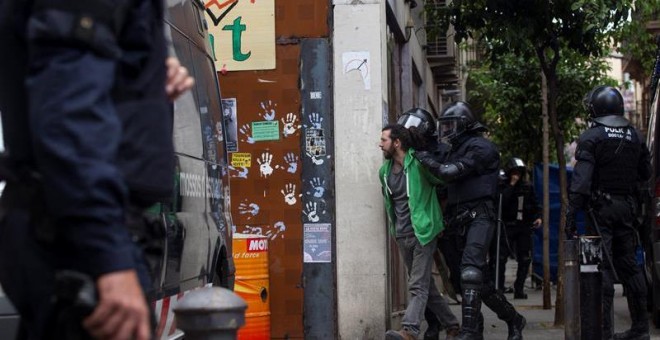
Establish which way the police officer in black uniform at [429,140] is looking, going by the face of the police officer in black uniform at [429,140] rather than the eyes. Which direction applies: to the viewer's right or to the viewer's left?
to the viewer's left

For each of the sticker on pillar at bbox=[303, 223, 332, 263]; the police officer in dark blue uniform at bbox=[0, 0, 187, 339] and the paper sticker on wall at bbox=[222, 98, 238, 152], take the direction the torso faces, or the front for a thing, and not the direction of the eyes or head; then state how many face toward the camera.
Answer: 2

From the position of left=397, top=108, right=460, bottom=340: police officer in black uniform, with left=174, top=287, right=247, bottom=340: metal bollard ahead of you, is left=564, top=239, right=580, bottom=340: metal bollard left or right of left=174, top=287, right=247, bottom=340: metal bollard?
left

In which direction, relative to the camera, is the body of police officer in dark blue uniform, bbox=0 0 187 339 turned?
to the viewer's right

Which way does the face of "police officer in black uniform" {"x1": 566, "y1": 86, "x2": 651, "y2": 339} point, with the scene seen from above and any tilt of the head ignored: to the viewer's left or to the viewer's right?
to the viewer's left

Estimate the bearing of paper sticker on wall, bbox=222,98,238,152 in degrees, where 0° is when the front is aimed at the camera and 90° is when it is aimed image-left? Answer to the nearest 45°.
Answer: approximately 0°

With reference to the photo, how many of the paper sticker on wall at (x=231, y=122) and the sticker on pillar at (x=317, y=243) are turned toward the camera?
2

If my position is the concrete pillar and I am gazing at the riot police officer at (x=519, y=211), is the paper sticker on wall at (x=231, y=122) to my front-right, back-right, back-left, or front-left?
back-left

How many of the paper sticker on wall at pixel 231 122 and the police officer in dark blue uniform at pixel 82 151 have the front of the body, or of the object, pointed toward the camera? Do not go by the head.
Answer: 1
